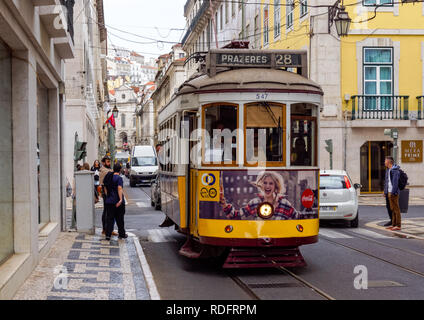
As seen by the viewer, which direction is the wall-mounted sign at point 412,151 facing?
toward the camera

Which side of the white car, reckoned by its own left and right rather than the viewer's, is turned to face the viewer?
back

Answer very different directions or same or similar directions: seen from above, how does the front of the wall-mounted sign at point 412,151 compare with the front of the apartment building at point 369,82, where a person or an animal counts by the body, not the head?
same or similar directions

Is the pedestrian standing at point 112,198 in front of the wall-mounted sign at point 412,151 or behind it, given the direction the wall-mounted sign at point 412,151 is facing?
in front

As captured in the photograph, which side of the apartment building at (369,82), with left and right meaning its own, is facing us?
front

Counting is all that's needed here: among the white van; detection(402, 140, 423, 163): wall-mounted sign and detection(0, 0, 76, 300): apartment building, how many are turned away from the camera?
0

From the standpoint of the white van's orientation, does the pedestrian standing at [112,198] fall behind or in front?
in front

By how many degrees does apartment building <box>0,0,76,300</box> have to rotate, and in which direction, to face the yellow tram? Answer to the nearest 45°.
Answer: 0° — it already faces it

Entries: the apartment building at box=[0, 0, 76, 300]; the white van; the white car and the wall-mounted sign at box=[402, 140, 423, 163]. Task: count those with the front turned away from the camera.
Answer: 1

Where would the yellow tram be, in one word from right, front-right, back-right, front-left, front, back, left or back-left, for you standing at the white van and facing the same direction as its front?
front

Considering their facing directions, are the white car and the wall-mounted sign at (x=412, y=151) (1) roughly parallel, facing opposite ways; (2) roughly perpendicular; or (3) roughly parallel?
roughly parallel, facing opposite ways

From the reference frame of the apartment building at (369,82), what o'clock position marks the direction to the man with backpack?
The man with backpack is roughly at 12 o'clock from the apartment building.

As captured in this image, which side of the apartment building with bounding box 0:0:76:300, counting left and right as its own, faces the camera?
right

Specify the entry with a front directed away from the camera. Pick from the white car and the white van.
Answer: the white car
